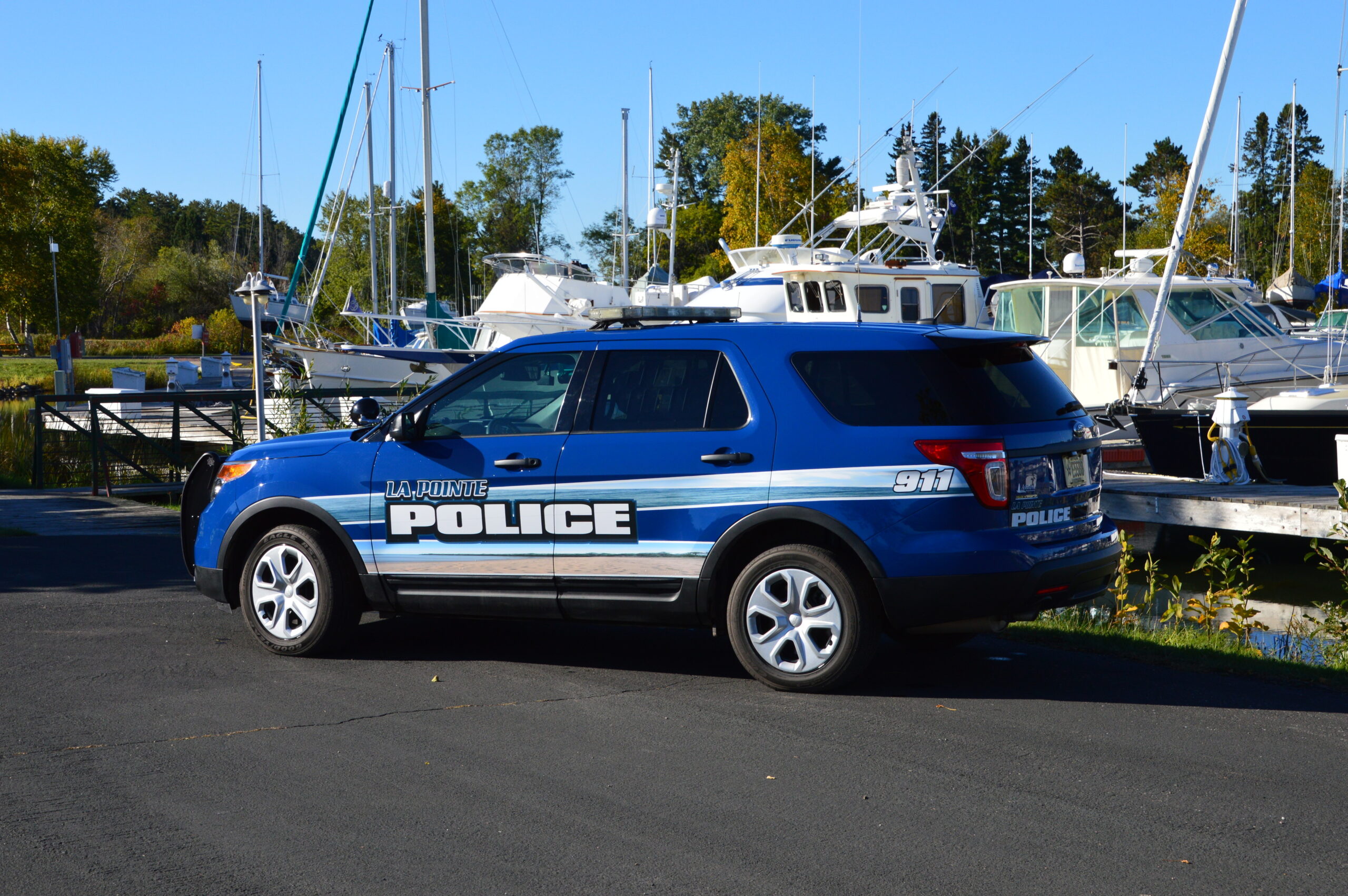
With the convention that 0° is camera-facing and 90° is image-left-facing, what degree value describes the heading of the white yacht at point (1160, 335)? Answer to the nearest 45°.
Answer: approximately 270°

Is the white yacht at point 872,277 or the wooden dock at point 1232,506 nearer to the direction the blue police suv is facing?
the white yacht

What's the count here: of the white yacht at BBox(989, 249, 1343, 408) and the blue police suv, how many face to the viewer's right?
1

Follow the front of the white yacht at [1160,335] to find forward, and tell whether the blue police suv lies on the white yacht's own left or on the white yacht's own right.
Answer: on the white yacht's own right

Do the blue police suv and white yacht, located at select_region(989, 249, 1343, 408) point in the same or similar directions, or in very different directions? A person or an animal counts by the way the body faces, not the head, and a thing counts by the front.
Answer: very different directions

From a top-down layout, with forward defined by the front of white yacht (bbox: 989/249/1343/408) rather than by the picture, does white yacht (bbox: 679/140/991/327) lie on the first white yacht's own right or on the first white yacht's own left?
on the first white yacht's own left

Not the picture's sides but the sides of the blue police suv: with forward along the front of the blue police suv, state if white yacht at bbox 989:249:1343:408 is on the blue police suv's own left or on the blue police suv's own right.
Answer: on the blue police suv's own right

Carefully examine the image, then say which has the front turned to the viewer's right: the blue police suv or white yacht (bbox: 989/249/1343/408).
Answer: the white yacht

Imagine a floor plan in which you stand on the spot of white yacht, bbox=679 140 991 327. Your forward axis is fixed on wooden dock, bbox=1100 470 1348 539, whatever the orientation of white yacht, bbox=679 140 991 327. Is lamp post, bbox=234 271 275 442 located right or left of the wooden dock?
right

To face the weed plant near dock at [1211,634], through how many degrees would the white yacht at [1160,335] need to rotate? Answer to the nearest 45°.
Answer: approximately 90° to its right

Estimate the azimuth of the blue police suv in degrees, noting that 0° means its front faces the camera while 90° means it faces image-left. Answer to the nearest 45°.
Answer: approximately 135°
